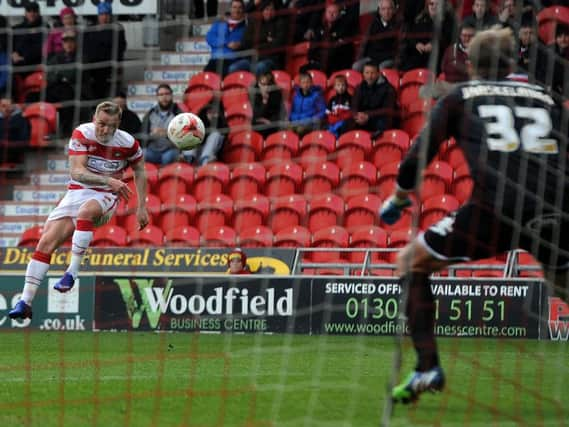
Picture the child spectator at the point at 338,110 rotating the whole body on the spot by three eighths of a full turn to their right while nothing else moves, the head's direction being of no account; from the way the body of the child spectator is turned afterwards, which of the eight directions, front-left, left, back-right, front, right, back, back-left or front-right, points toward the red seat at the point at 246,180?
front-left

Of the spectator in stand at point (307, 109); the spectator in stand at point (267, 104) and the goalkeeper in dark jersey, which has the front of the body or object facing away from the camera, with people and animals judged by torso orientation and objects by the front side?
the goalkeeper in dark jersey

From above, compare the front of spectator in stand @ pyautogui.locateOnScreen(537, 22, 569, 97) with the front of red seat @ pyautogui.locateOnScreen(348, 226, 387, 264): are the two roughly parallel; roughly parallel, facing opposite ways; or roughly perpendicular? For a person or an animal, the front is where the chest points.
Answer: roughly parallel

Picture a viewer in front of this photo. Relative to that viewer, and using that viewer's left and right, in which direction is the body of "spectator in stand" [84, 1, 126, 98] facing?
facing the viewer

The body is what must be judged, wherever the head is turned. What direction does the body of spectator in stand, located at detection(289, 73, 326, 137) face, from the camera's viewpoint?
toward the camera

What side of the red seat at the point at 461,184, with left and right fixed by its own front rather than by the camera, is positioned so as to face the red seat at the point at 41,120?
right

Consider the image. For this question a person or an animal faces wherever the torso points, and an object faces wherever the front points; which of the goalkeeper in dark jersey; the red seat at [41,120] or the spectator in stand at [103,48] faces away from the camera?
the goalkeeper in dark jersey

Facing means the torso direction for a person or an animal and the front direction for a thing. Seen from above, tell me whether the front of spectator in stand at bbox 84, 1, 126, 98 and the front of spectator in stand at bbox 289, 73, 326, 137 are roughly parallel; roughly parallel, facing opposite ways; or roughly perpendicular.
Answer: roughly parallel

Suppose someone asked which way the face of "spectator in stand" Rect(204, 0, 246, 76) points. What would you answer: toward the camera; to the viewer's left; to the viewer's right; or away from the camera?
toward the camera

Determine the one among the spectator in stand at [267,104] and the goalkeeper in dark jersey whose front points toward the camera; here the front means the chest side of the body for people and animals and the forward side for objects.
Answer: the spectator in stand

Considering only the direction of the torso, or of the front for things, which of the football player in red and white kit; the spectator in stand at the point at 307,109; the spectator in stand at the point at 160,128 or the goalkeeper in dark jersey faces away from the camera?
the goalkeeper in dark jersey

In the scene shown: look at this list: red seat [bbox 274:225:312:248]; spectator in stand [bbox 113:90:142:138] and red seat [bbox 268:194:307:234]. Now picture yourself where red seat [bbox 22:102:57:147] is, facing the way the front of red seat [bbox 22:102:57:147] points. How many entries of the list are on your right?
0

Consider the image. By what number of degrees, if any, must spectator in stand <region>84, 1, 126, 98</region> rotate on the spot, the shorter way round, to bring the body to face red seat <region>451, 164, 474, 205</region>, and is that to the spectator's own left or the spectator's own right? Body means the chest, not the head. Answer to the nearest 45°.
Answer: approximately 90° to the spectator's own left

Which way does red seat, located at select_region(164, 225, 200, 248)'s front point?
toward the camera
